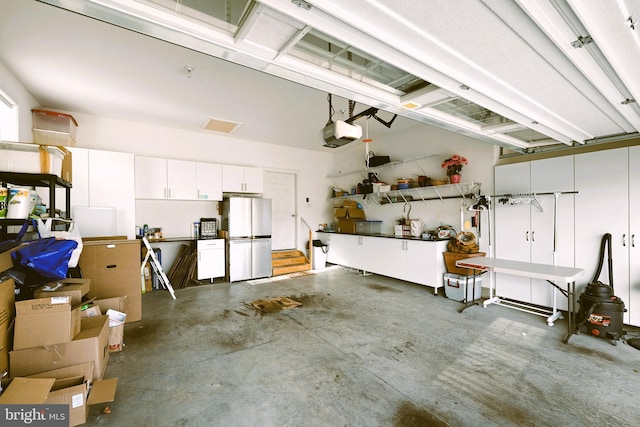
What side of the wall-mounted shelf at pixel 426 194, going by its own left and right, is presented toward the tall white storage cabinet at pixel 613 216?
left

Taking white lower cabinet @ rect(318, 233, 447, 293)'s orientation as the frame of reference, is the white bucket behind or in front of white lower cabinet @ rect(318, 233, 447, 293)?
in front

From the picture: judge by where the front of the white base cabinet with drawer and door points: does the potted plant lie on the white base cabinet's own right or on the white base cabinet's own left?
on the white base cabinet's own left

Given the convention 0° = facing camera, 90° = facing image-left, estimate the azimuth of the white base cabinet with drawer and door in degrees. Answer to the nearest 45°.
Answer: approximately 0°

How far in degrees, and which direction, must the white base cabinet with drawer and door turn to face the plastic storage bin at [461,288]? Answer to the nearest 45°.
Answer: approximately 45° to its left

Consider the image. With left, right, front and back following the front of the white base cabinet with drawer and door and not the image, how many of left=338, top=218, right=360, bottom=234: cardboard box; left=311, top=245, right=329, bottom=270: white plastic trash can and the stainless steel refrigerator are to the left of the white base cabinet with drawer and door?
3

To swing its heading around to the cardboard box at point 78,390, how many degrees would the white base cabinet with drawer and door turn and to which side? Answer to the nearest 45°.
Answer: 0° — it already faces it

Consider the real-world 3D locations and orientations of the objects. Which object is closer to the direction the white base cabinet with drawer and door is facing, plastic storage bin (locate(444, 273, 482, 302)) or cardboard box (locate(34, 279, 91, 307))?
the cardboard box

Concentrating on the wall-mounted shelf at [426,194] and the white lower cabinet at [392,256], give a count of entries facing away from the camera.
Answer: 0

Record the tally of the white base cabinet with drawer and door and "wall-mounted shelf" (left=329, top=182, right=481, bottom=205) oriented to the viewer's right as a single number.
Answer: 0
